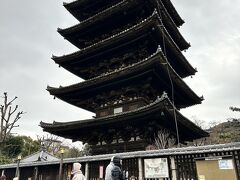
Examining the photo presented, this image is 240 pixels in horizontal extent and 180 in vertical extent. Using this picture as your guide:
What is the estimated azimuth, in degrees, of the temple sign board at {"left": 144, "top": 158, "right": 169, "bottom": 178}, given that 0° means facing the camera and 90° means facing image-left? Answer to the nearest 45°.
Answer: approximately 0°

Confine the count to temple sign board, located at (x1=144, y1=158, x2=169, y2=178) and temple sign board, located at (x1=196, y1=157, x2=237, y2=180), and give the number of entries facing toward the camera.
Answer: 2

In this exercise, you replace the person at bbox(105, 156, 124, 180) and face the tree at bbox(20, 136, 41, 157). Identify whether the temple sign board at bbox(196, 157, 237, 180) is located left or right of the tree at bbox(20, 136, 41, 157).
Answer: right

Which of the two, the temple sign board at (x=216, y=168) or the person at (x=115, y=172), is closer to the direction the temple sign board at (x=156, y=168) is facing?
the person

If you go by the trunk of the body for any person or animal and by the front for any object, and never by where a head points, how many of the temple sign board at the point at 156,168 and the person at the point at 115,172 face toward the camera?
1

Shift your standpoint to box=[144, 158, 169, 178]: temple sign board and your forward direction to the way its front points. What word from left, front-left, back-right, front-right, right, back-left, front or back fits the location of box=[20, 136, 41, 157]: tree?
back-right
